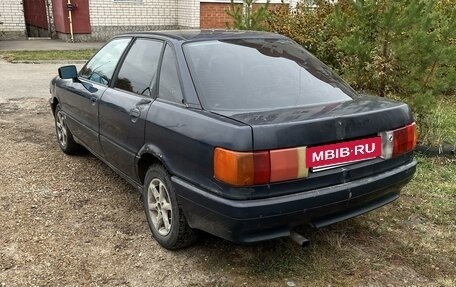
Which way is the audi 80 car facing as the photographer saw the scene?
facing away from the viewer and to the left of the viewer
